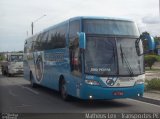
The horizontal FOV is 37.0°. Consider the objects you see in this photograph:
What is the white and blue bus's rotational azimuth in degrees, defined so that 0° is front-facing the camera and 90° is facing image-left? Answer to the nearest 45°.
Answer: approximately 315°
